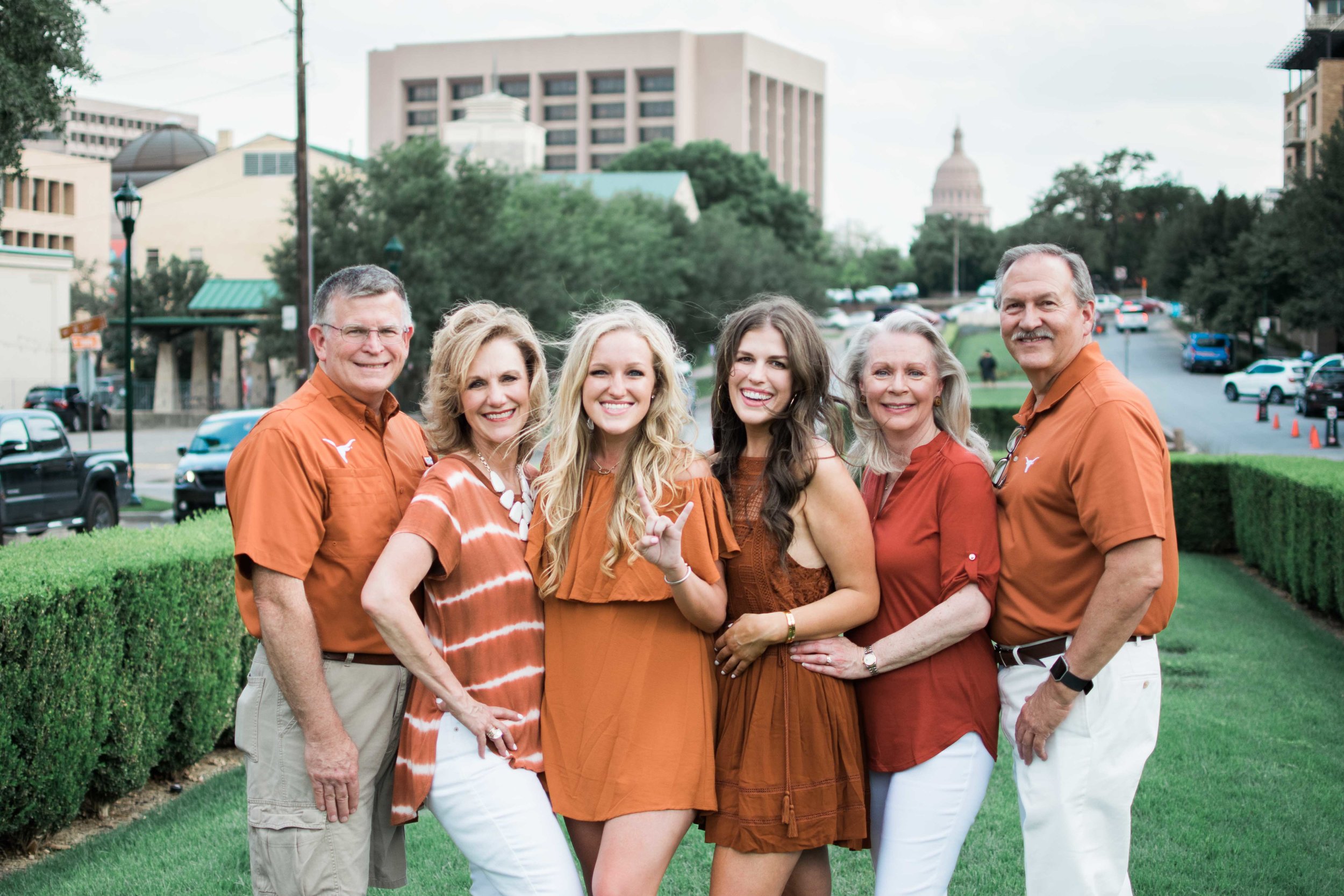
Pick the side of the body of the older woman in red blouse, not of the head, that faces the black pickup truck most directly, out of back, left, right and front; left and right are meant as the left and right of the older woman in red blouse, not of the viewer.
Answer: right

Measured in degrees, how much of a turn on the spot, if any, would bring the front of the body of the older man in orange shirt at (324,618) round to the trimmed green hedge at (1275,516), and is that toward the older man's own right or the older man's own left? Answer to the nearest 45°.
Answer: approximately 90° to the older man's own left

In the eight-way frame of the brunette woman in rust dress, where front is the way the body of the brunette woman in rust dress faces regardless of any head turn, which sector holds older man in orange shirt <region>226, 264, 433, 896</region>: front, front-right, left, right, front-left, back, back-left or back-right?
front-right

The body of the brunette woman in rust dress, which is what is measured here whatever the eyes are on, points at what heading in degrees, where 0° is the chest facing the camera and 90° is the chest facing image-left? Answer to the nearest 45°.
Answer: approximately 45°

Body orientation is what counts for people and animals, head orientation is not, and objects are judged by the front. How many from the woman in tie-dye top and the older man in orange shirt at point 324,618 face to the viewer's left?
0
